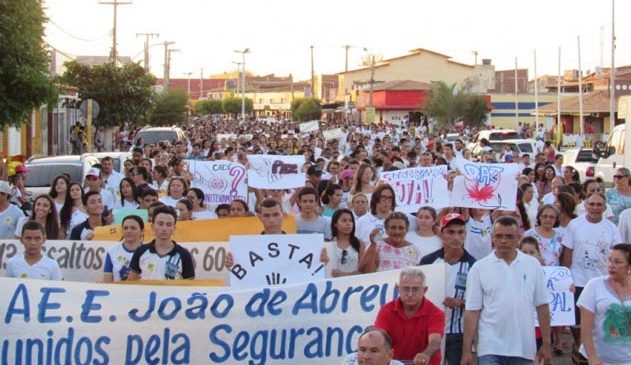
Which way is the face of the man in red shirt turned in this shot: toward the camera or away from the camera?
toward the camera

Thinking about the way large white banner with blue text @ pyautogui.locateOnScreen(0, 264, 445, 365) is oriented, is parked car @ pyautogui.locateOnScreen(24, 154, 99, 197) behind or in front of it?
behind

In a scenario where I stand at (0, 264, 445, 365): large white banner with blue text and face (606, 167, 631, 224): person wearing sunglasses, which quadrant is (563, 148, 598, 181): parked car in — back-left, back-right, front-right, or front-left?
front-left

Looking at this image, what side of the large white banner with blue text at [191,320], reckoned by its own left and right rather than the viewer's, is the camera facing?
front

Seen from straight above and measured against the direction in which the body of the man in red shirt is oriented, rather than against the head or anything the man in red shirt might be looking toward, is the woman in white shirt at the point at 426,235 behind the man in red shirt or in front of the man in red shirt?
behind

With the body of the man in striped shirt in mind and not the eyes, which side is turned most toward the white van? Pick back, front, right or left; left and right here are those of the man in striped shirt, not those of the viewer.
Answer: back

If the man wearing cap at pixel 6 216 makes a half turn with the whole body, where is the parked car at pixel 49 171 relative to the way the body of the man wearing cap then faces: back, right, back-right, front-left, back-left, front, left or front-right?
front

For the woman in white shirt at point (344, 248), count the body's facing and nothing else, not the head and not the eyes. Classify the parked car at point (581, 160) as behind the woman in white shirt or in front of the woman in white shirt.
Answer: behind

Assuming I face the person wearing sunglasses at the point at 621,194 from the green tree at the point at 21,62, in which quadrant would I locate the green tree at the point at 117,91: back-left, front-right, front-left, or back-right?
back-left

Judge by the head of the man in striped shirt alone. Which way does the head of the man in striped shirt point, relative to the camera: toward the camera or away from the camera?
toward the camera

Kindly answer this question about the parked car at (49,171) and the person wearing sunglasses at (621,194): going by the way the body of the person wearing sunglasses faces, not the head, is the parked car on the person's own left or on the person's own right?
on the person's own right

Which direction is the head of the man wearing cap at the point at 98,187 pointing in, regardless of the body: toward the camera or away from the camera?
toward the camera

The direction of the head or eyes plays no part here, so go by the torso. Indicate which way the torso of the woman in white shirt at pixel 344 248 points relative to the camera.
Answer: toward the camera

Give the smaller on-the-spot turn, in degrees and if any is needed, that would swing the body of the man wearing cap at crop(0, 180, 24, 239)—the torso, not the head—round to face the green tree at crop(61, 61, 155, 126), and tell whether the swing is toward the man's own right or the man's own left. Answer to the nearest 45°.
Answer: approximately 180°

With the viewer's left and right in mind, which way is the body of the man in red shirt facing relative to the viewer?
facing the viewer
